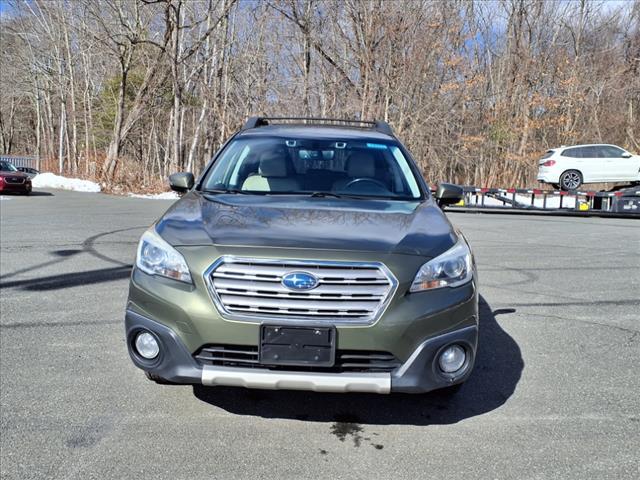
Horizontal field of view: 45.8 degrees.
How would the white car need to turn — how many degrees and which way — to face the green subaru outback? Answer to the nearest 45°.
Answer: approximately 90° to its right

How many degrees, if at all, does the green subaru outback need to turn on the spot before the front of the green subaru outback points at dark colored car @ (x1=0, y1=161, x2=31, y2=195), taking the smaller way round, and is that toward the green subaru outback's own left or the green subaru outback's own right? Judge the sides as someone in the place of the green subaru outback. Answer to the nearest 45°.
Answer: approximately 135° to the green subaru outback's own right

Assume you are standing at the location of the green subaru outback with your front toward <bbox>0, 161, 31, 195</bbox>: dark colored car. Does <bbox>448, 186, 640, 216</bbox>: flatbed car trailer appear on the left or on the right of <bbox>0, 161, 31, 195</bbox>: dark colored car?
right

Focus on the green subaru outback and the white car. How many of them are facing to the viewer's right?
1

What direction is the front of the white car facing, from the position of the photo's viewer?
facing to the right of the viewer

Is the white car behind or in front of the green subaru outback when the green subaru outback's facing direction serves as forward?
behind

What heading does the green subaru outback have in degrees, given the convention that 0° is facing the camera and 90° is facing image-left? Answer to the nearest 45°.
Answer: approximately 0°

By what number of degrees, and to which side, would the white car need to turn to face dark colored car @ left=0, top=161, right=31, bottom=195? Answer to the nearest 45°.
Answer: approximately 180°
